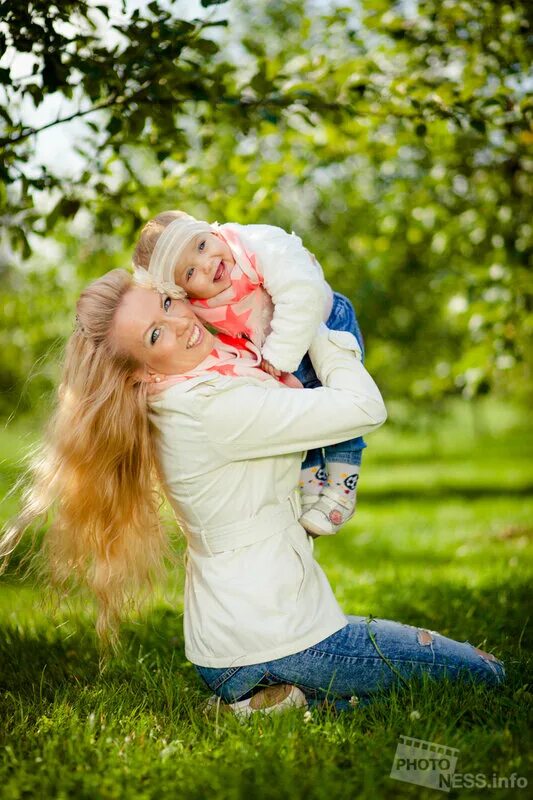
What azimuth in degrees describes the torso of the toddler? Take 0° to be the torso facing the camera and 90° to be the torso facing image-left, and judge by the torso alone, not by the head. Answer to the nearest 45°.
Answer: approximately 45°

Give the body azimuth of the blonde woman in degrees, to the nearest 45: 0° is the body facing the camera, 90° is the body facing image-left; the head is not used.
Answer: approximately 270°
